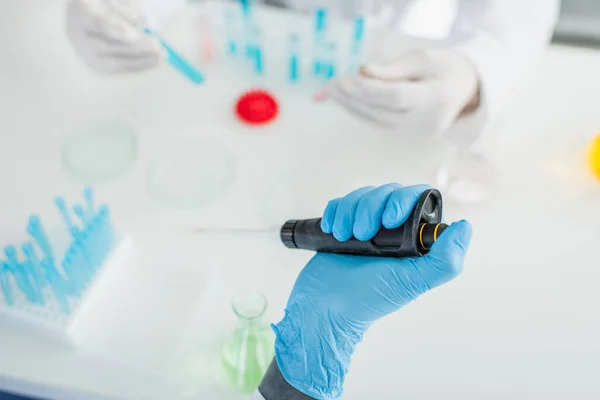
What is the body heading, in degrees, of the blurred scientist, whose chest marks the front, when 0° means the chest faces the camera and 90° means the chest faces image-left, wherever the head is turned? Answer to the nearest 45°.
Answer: approximately 0°

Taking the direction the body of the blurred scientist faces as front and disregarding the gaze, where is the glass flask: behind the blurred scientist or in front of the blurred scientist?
in front

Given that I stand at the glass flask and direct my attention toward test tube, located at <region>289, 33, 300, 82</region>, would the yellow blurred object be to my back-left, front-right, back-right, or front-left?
front-right

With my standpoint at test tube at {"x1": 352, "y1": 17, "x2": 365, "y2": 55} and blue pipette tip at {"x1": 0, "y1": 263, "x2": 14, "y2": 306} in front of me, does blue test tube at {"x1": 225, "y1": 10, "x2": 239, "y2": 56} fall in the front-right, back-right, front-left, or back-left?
front-right

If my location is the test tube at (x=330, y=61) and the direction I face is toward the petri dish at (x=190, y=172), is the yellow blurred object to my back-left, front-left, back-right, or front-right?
back-left

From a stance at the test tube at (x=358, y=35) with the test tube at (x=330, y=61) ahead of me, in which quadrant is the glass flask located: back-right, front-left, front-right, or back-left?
front-left

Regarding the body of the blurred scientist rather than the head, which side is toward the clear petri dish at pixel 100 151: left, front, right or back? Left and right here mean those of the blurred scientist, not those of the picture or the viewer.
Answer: right

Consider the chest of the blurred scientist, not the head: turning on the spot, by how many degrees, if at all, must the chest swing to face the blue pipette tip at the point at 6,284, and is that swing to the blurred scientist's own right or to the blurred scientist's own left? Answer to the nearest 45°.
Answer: approximately 45° to the blurred scientist's own right
